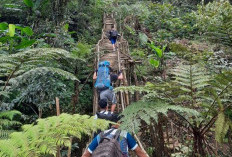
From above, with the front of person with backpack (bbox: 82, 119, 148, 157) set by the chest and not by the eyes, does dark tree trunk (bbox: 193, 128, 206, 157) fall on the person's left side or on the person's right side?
on the person's right side

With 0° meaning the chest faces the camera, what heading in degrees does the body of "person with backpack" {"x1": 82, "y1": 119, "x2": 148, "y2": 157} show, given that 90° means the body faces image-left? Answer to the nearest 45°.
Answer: approximately 180°

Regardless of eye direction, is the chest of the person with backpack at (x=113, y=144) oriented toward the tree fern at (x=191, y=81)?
no

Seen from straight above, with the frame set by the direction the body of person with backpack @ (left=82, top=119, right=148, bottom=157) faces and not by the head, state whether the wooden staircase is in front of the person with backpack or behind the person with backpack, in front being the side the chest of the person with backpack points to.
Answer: in front

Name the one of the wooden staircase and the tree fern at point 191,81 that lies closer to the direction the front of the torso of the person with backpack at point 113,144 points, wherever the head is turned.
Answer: the wooden staircase

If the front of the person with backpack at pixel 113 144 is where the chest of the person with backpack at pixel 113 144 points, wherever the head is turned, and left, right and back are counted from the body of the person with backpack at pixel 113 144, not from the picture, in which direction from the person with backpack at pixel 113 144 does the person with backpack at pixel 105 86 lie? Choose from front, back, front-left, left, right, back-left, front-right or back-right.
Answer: front
